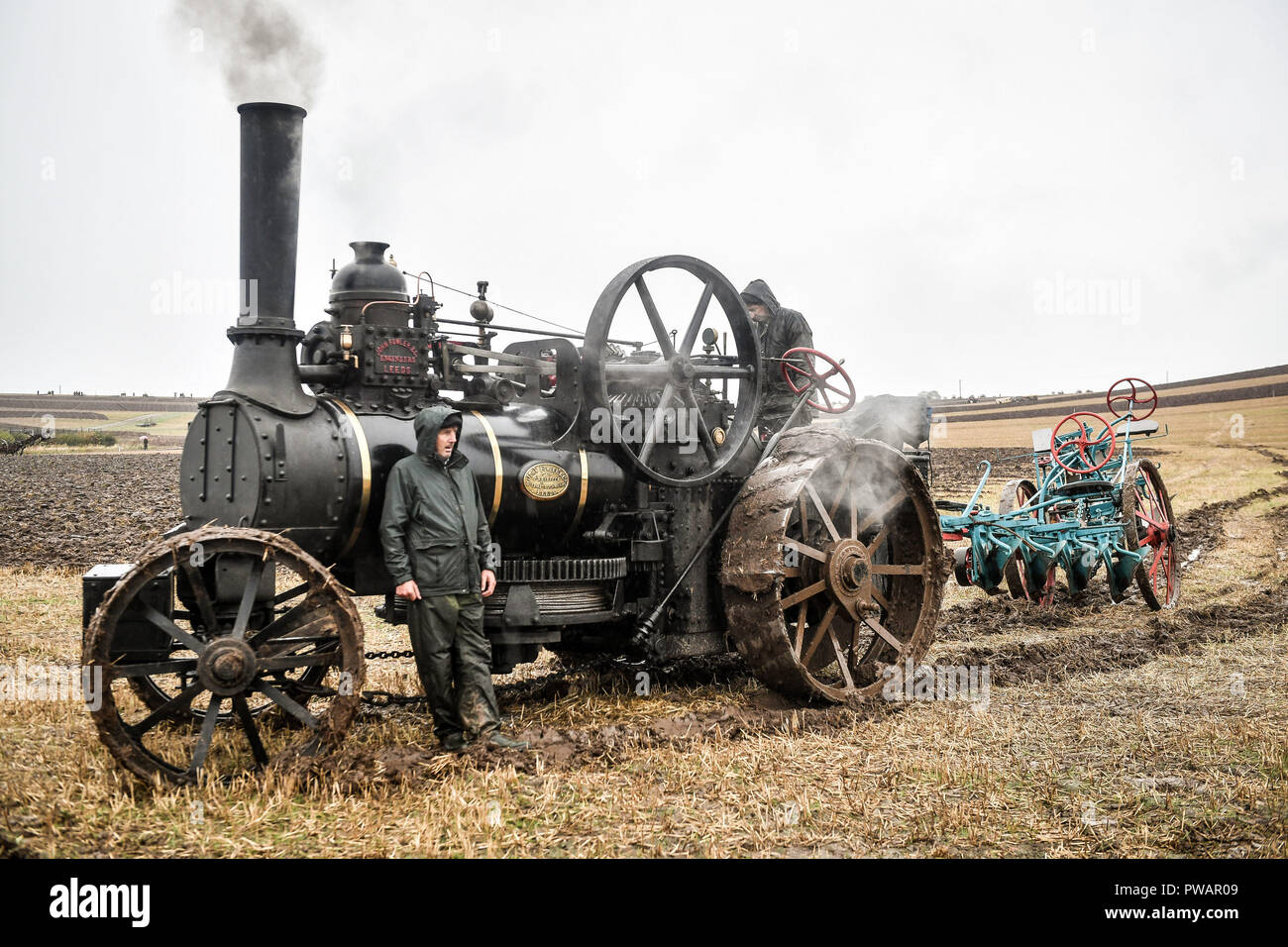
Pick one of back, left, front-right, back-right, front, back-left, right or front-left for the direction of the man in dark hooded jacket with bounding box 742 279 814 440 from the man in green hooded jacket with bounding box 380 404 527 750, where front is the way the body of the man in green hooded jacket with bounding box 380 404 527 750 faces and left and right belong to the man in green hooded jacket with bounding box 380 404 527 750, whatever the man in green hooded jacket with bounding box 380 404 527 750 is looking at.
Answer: left

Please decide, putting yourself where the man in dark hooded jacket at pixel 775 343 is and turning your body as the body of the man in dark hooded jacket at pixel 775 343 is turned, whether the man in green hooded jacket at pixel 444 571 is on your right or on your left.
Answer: on your left

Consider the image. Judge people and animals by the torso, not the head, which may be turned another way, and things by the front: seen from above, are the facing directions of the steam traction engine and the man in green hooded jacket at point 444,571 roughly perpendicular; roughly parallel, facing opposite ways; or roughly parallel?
roughly perpendicular

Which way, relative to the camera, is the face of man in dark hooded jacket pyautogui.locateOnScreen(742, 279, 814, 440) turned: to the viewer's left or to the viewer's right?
to the viewer's left

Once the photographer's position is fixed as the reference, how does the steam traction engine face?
facing the viewer and to the left of the viewer

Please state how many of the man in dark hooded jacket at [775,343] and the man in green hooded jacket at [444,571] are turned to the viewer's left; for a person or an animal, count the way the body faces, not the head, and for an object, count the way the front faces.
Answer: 1

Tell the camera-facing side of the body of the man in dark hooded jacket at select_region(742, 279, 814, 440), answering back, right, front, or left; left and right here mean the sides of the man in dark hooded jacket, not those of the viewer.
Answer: left

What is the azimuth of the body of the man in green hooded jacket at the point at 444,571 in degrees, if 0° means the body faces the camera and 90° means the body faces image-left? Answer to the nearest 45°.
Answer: approximately 315°

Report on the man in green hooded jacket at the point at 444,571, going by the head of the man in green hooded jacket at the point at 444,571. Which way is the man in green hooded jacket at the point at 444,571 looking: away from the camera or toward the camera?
toward the camera
